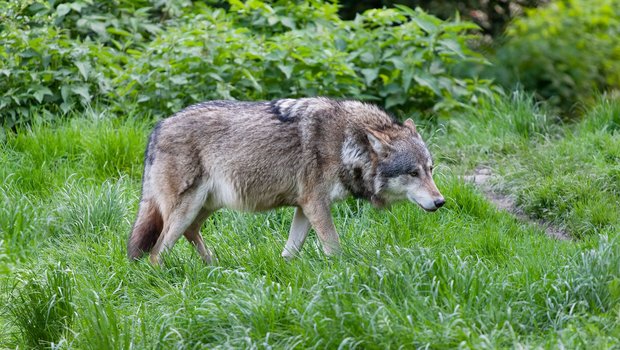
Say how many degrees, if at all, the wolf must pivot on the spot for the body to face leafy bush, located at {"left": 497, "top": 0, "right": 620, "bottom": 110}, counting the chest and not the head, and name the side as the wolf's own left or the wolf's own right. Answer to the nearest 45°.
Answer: approximately 45° to the wolf's own left

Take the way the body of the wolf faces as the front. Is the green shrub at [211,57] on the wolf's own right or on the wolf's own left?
on the wolf's own left

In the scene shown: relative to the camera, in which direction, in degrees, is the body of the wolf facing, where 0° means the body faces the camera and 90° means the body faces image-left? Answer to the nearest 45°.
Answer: approximately 270°
